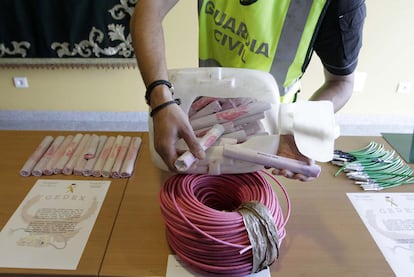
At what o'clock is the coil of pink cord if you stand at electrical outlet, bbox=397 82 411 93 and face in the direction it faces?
The coil of pink cord is roughly at 12 o'clock from the electrical outlet.

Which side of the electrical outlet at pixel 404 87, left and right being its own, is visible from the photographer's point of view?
front

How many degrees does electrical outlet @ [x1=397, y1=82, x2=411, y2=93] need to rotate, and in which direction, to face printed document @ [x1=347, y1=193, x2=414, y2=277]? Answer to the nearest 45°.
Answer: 0° — it already faces it

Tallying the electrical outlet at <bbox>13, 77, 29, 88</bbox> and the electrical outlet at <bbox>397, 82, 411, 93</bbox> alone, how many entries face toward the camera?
2

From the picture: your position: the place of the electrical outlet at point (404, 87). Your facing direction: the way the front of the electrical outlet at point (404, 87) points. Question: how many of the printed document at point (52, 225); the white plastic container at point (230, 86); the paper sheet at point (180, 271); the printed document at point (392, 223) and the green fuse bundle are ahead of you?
5

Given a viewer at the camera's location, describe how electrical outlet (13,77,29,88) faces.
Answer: facing the viewer

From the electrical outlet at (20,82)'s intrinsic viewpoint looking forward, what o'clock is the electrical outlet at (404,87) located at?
the electrical outlet at (404,87) is roughly at 10 o'clock from the electrical outlet at (20,82).

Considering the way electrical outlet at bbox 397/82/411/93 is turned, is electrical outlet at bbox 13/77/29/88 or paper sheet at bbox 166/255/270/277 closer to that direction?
the paper sheet

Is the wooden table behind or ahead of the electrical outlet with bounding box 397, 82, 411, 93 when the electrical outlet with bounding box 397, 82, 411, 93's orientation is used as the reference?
ahead
